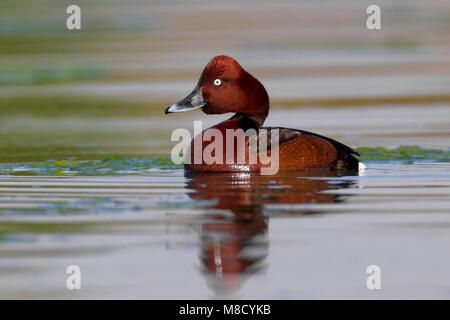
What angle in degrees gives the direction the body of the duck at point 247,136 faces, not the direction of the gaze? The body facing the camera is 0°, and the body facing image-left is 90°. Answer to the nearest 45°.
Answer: approximately 90°
